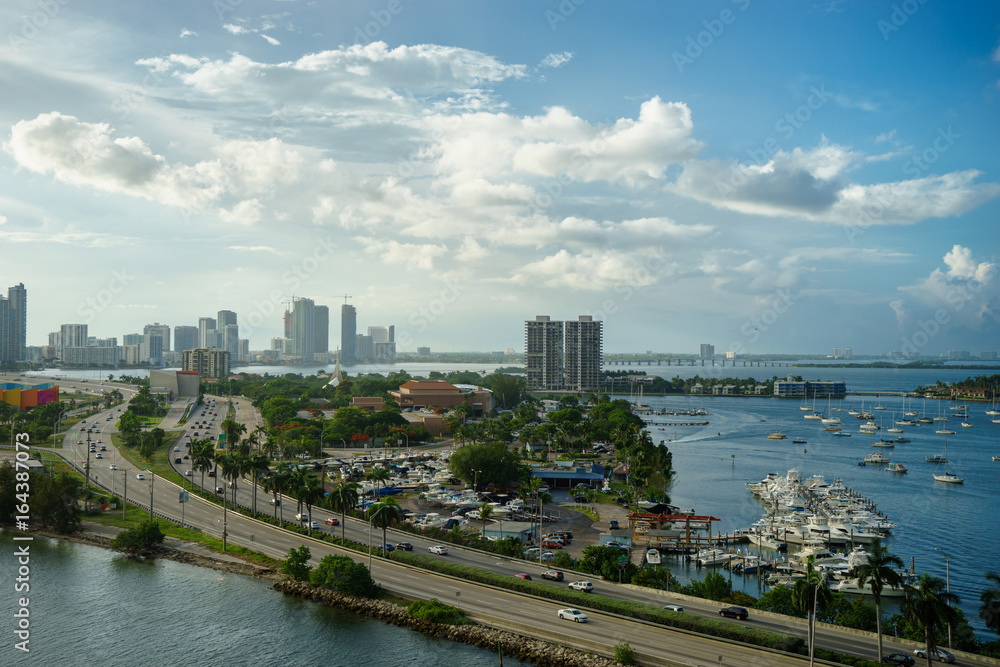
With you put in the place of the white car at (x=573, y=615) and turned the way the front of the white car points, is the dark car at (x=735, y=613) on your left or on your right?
on your left

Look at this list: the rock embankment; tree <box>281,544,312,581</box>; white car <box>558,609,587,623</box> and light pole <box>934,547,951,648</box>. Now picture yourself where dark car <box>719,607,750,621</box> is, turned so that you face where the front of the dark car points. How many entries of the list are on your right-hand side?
0

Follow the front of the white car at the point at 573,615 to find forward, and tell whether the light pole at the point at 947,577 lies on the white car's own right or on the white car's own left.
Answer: on the white car's own left

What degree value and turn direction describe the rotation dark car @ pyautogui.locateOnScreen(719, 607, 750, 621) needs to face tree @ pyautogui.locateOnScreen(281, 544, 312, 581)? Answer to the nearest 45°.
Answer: approximately 45° to its left

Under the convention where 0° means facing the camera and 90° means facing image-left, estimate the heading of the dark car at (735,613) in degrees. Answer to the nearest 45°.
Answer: approximately 135°

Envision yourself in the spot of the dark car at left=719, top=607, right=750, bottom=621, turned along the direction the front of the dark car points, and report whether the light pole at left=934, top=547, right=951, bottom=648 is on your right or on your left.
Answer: on your right

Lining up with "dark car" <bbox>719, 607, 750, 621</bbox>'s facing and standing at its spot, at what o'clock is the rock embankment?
The rock embankment is roughly at 10 o'clock from the dark car.

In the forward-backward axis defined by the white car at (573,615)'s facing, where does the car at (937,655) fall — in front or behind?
in front

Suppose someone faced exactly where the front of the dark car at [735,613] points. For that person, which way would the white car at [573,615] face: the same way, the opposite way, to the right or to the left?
the opposite way
